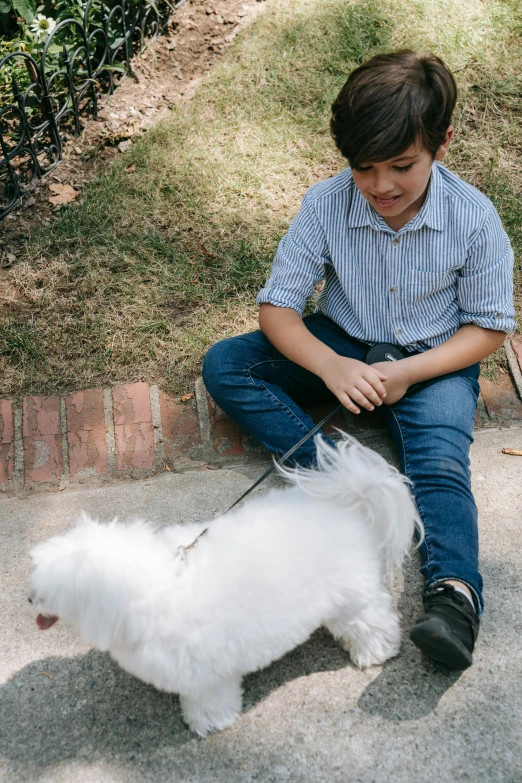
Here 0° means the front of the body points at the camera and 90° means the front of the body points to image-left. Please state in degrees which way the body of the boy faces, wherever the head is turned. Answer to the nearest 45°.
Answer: approximately 0°

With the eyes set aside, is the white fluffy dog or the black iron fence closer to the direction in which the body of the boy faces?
the white fluffy dog

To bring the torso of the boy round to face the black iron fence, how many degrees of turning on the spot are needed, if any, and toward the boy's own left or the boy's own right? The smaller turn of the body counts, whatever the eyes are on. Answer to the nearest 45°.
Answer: approximately 135° to the boy's own right

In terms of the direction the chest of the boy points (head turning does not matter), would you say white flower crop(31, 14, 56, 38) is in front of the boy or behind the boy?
behind

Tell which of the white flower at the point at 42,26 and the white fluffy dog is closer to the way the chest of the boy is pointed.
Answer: the white fluffy dog

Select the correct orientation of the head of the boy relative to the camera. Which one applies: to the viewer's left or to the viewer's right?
to the viewer's left
